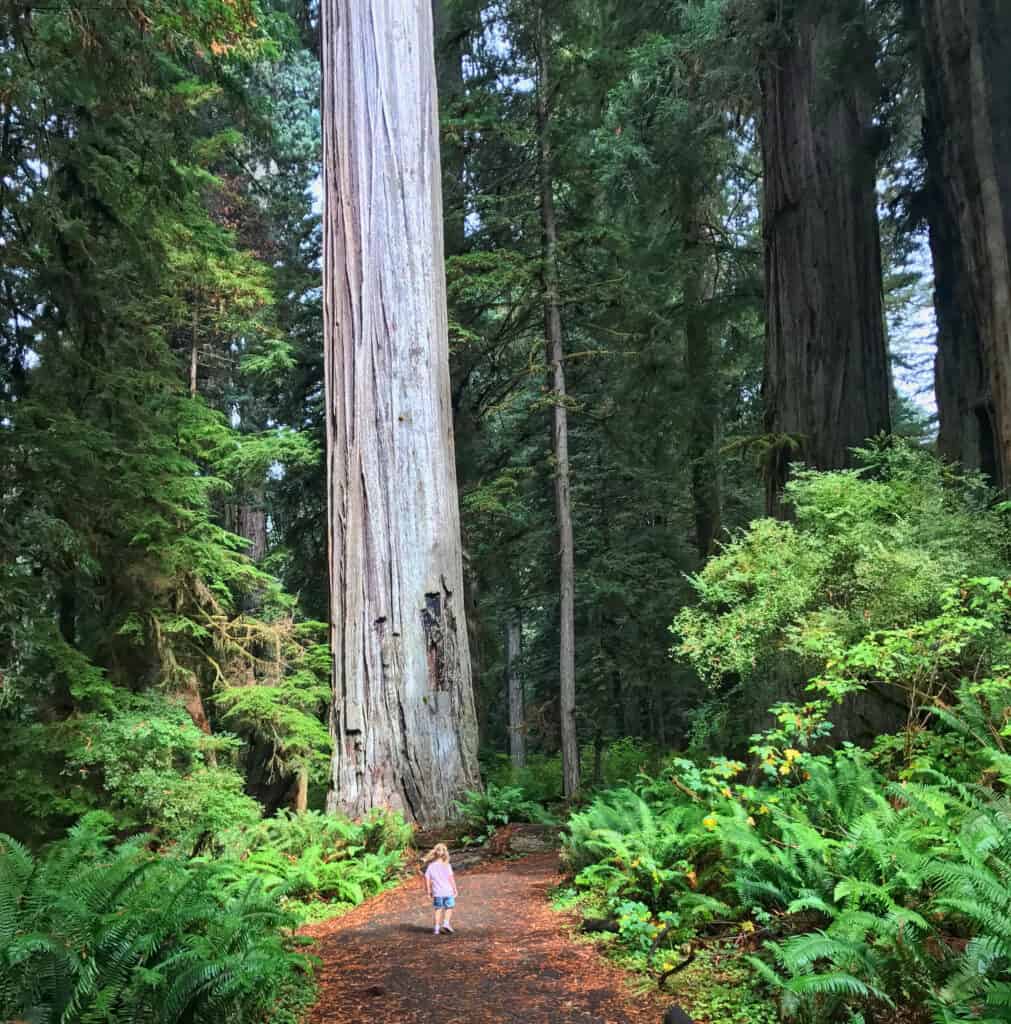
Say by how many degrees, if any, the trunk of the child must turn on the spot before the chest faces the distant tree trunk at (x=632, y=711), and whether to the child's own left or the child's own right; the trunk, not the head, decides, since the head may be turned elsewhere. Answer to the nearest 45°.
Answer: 0° — they already face it

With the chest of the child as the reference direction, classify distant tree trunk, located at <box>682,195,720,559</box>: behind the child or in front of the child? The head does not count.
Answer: in front

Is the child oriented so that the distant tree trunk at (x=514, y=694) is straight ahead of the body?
yes

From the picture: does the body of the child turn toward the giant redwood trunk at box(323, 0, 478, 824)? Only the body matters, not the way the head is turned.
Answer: yes

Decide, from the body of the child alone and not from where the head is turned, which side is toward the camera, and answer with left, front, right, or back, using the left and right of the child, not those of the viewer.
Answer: back

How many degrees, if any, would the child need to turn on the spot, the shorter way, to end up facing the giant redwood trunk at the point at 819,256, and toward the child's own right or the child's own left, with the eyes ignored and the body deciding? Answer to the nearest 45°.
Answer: approximately 45° to the child's own right

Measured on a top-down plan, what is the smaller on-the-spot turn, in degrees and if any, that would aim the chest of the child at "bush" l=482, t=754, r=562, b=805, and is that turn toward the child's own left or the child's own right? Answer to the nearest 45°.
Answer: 0° — they already face it

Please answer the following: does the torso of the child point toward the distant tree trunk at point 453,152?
yes
